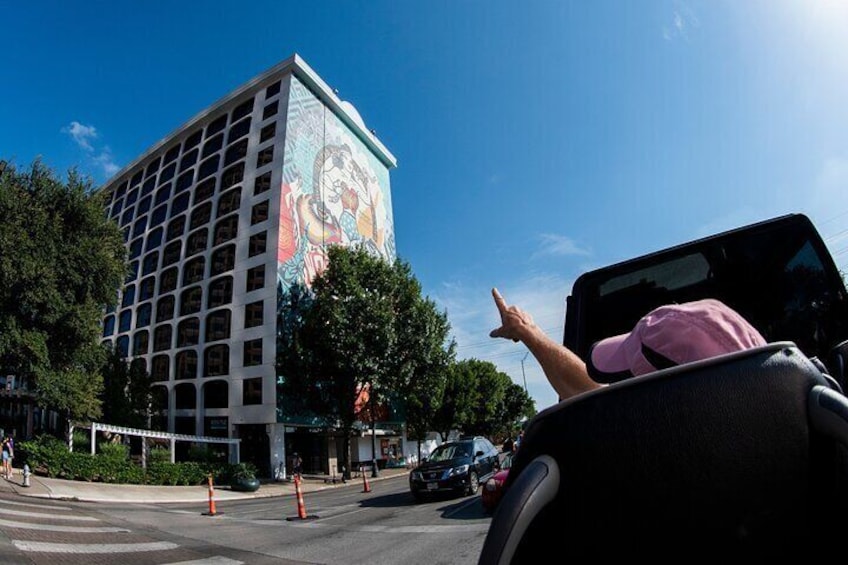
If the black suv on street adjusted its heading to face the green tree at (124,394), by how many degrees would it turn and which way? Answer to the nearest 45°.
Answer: approximately 90° to its right

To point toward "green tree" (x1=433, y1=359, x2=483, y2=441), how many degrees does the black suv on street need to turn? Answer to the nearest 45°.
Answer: approximately 135° to its right

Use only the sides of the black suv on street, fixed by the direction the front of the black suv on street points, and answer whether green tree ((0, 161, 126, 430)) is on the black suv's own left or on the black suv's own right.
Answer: on the black suv's own right

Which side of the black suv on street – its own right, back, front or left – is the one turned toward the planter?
right

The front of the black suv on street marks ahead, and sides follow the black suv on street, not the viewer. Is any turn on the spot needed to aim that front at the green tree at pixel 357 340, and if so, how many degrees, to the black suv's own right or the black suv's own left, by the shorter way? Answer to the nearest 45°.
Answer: approximately 135° to the black suv's own right

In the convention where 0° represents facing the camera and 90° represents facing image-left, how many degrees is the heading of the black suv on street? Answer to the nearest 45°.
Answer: approximately 45°
